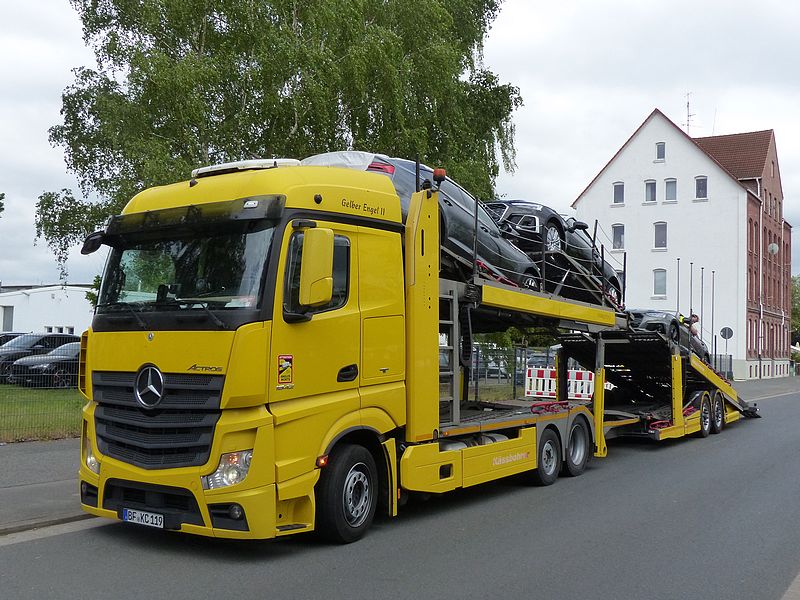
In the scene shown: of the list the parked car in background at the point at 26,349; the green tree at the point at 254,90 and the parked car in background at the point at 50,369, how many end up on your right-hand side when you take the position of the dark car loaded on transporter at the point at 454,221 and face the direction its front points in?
0

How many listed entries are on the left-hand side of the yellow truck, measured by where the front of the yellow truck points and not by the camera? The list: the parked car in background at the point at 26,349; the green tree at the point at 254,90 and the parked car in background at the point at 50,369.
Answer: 0

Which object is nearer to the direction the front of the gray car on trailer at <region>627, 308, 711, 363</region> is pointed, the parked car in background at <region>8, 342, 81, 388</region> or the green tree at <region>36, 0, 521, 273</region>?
the parked car in background

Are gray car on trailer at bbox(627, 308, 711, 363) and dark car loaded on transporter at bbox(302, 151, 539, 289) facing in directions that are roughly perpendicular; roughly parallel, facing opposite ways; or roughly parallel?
roughly parallel, facing opposite ways

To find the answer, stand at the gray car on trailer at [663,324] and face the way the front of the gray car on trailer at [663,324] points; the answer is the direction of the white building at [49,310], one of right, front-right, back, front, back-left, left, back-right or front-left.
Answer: right

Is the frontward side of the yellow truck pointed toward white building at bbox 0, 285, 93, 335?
no

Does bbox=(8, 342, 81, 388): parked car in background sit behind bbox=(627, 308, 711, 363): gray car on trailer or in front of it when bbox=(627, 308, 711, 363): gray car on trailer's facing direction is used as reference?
in front

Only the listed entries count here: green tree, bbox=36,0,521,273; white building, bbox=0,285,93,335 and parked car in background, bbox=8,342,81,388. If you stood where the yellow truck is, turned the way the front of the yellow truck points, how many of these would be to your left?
0

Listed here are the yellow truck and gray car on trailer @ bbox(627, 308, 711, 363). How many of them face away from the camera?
0

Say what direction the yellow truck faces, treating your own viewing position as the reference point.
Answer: facing the viewer and to the left of the viewer

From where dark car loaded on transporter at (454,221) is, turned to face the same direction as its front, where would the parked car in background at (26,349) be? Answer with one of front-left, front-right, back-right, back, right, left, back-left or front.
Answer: left

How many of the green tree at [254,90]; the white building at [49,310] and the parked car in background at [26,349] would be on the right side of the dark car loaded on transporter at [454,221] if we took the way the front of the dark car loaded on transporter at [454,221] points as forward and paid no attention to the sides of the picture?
0

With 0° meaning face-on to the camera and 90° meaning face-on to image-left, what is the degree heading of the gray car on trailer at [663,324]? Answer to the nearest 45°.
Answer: approximately 45°

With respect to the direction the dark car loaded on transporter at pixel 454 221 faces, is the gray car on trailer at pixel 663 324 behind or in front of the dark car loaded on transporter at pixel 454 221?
in front

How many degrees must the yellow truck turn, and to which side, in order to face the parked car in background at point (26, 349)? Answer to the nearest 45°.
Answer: approximately 90° to its right

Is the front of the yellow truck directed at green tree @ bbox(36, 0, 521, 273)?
no

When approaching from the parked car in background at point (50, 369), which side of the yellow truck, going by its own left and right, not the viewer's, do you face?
right

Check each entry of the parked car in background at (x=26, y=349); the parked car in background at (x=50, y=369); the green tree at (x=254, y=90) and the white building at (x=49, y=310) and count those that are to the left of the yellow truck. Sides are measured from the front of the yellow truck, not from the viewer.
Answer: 0

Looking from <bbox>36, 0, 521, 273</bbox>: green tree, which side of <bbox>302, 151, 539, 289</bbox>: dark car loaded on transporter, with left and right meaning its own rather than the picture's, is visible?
left
